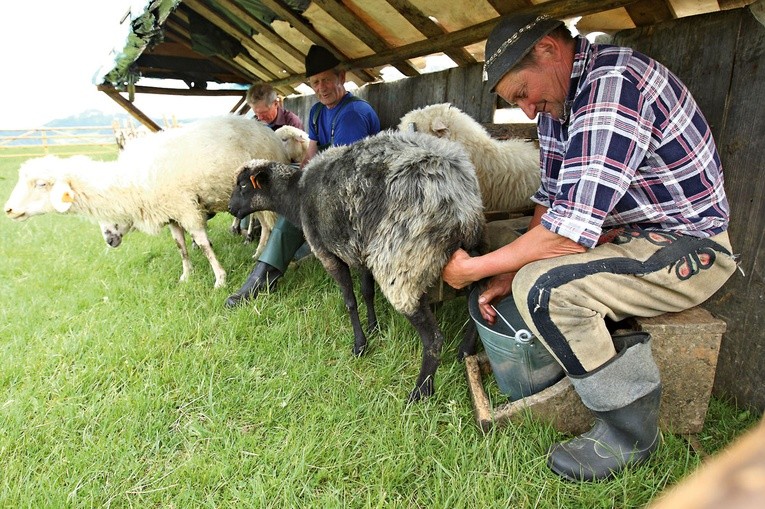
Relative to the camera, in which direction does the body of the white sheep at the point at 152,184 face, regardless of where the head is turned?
to the viewer's left

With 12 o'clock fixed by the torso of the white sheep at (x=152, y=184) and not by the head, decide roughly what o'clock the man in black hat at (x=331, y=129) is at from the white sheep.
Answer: The man in black hat is roughly at 7 o'clock from the white sheep.

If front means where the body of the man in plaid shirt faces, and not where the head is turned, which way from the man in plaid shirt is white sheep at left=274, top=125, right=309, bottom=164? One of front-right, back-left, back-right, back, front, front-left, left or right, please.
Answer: front-right

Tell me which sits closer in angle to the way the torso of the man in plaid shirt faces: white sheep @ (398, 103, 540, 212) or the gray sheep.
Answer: the gray sheep

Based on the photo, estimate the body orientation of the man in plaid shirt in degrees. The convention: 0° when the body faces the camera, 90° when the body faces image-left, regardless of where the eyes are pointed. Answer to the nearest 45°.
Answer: approximately 90°

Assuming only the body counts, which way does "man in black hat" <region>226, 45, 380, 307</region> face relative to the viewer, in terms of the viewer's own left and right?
facing the viewer and to the left of the viewer

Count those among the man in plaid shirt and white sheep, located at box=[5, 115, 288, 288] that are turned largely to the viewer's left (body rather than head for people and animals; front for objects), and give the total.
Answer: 2

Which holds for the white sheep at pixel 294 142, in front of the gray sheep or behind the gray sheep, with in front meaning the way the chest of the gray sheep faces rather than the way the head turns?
in front

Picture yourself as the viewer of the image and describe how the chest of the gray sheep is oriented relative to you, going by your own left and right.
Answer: facing away from the viewer and to the left of the viewer
